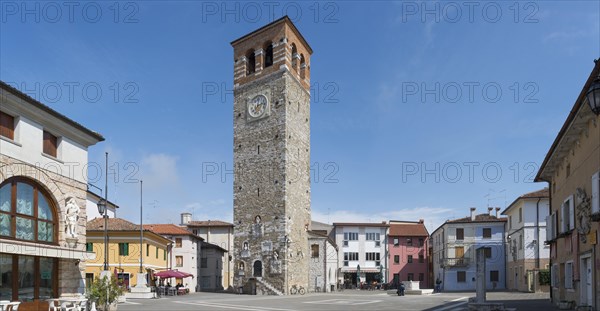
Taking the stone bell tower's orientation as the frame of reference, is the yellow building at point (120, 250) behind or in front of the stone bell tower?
in front

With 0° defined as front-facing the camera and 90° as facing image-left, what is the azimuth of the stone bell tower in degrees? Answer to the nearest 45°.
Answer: approximately 45°

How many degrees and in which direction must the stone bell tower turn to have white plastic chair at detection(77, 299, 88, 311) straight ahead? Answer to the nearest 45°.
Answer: approximately 45° to its left

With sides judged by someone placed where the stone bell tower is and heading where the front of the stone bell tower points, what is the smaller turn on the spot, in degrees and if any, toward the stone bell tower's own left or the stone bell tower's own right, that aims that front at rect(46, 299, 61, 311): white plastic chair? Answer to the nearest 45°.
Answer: approximately 45° to the stone bell tower's own left

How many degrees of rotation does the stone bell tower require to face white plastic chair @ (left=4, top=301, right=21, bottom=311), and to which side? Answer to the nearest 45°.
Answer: approximately 45° to its left

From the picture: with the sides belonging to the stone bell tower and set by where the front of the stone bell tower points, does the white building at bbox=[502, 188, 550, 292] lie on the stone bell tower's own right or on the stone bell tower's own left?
on the stone bell tower's own left

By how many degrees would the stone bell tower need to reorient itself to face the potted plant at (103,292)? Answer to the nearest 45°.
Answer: approximately 45° to its left
